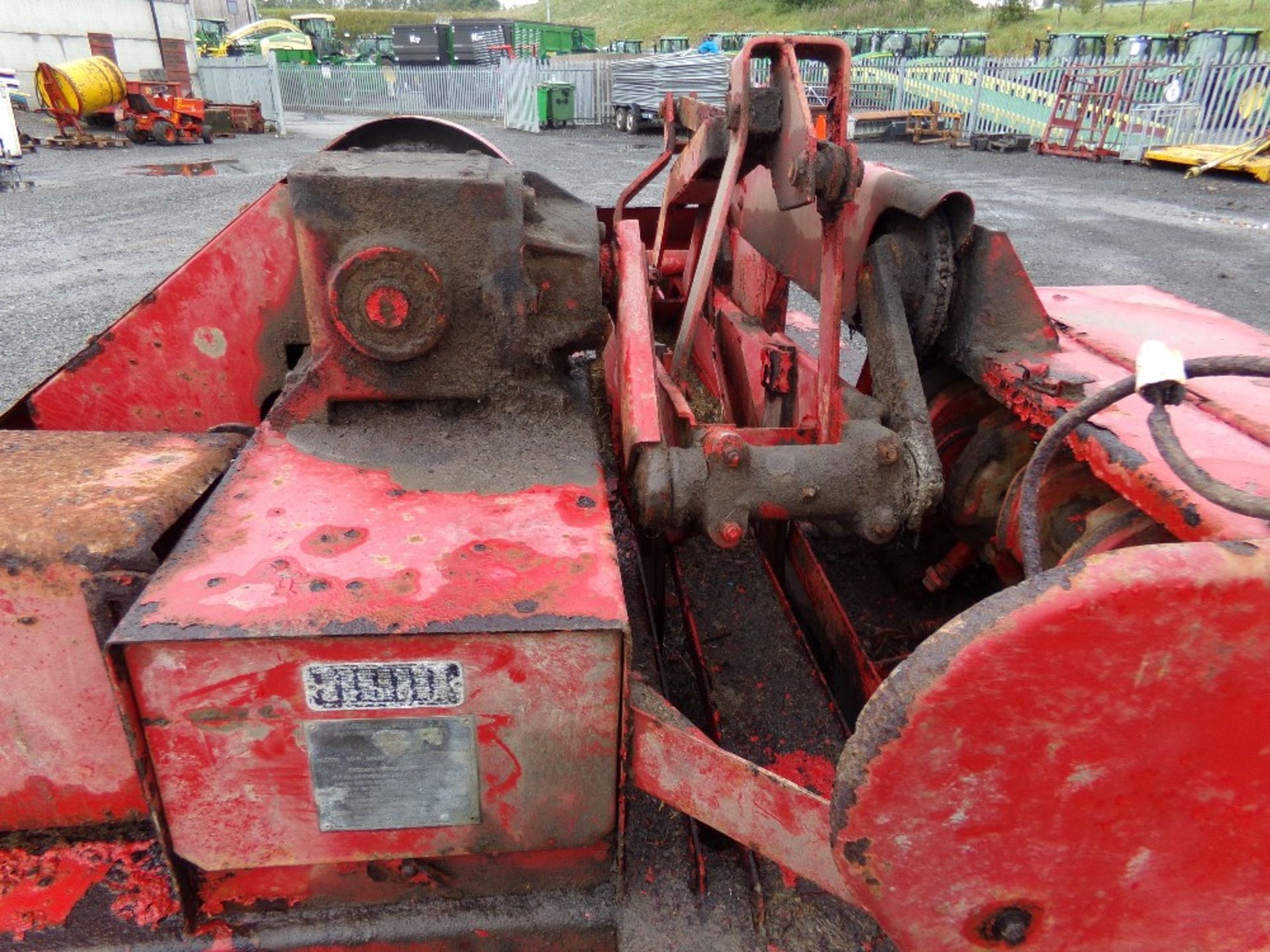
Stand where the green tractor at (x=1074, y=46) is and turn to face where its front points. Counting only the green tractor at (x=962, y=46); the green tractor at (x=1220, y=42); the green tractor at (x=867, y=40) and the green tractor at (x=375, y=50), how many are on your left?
1

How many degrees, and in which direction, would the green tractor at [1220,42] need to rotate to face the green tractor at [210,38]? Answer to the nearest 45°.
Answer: approximately 45° to its right

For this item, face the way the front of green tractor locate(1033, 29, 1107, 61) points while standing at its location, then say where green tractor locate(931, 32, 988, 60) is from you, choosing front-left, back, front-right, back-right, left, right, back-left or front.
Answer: right

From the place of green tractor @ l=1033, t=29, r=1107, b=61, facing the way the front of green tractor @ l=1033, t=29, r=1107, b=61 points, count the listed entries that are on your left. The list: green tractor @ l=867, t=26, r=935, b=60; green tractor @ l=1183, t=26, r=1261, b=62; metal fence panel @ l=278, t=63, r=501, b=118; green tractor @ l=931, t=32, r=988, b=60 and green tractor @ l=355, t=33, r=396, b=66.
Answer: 1

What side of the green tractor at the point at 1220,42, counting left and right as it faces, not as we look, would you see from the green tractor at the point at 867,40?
right

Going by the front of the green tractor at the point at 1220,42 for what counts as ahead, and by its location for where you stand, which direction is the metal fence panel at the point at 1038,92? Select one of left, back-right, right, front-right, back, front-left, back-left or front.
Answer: front

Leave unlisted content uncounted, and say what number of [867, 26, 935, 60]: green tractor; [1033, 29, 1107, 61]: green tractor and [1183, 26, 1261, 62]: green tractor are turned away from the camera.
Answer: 0

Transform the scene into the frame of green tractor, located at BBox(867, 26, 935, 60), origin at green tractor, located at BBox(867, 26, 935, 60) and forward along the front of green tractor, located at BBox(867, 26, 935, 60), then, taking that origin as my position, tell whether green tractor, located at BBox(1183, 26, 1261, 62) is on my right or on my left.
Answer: on my left

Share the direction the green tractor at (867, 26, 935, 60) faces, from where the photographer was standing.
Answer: facing the viewer and to the left of the viewer
